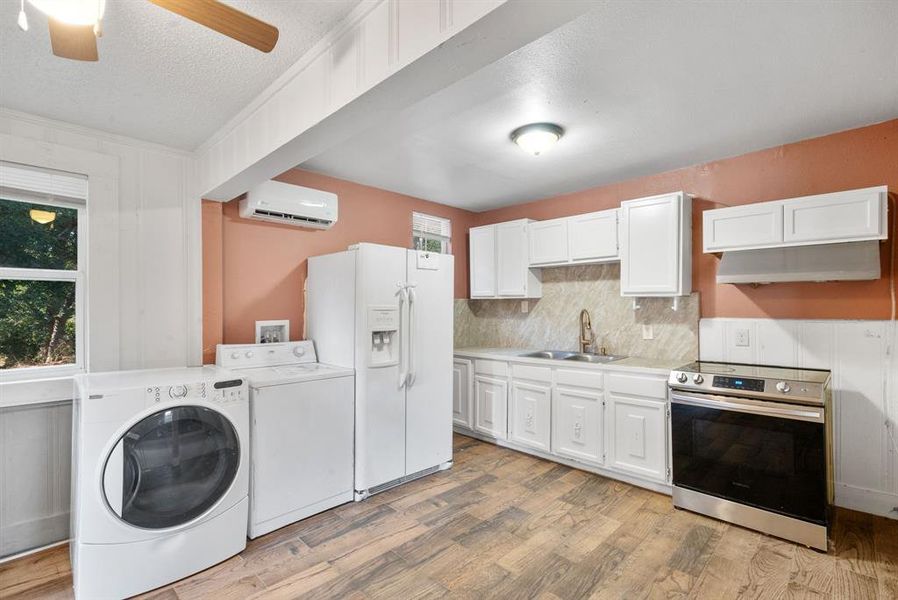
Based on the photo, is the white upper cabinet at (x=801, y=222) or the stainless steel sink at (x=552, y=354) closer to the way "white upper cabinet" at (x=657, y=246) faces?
the stainless steel sink

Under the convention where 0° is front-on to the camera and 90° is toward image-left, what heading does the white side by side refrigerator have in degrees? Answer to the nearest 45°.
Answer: approximately 315°

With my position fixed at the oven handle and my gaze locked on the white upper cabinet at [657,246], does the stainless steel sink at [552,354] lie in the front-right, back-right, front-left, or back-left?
front-left

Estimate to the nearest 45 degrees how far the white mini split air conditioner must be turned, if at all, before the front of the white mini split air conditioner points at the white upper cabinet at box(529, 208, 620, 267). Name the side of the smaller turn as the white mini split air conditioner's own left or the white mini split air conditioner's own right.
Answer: approximately 45° to the white mini split air conditioner's own left

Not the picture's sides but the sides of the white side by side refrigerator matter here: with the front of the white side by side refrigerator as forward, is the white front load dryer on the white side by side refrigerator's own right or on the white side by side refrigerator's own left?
on the white side by side refrigerator's own right

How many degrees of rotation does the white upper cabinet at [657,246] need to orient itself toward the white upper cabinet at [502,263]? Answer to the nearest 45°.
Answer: approximately 45° to its right

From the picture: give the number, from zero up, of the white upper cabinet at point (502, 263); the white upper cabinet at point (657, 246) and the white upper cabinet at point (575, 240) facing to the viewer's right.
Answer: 0

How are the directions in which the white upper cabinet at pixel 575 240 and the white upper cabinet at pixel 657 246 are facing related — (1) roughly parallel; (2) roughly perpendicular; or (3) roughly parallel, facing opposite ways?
roughly parallel

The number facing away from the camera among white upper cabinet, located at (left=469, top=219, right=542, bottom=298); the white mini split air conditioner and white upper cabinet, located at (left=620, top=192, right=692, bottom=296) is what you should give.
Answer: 0

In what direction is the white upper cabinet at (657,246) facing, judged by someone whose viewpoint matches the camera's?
facing the viewer and to the left of the viewer

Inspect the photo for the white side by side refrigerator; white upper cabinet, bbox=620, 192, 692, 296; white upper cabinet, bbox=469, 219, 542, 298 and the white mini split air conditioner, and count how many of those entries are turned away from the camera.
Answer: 0

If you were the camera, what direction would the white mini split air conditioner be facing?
facing the viewer and to the right of the viewer

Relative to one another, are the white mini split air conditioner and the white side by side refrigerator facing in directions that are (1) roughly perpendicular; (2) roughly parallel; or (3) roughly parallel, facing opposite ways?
roughly parallel

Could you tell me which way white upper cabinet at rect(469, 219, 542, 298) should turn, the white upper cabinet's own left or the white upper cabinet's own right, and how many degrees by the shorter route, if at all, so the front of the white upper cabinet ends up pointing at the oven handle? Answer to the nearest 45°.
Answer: approximately 90° to the white upper cabinet's own left
